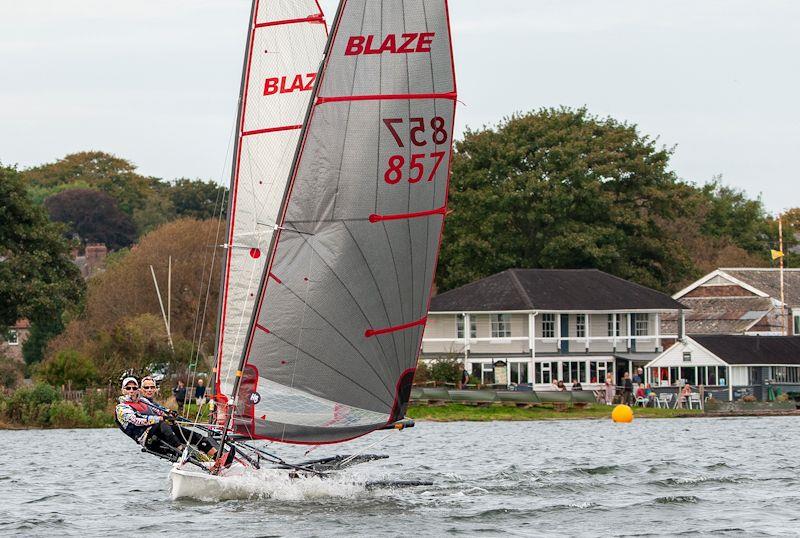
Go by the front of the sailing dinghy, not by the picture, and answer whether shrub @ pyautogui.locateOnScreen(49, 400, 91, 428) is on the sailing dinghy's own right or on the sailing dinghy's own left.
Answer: on the sailing dinghy's own right

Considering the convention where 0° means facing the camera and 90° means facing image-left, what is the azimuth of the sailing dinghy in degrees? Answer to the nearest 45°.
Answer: approximately 45°
